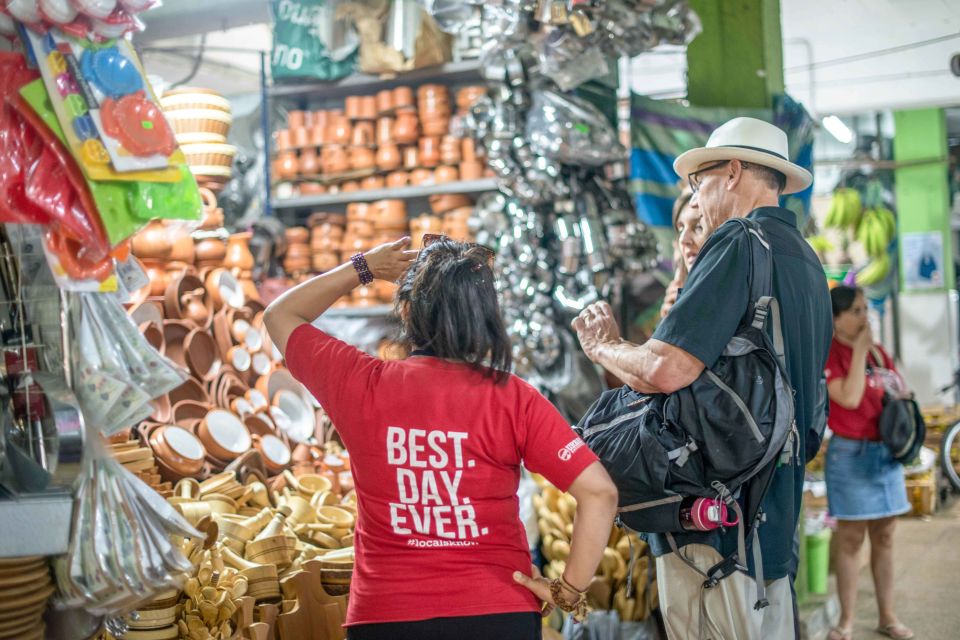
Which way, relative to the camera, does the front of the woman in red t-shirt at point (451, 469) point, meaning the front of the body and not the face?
away from the camera

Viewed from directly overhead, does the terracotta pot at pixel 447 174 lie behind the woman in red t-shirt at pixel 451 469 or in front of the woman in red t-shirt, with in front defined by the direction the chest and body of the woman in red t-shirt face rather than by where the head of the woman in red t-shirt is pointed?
in front

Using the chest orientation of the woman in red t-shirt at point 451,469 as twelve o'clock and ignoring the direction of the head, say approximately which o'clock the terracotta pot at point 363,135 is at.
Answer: The terracotta pot is roughly at 12 o'clock from the woman in red t-shirt.

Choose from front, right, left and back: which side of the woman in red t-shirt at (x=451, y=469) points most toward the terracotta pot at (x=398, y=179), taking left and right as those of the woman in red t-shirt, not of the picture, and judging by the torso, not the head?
front

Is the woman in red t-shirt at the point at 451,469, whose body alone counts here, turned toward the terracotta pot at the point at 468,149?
yes

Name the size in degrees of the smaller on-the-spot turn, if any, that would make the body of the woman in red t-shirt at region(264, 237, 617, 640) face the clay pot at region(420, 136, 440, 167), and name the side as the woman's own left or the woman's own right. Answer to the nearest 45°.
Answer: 0° — they already face it

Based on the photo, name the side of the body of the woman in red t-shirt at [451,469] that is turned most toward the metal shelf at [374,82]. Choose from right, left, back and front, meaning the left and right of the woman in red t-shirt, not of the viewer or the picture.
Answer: front

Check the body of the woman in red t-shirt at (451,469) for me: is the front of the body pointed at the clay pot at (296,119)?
yes

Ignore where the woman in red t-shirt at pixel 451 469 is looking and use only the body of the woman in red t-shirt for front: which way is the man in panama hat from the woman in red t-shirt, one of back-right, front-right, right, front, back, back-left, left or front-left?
front-right

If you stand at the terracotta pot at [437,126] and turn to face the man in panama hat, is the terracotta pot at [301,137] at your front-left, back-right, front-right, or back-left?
back-right

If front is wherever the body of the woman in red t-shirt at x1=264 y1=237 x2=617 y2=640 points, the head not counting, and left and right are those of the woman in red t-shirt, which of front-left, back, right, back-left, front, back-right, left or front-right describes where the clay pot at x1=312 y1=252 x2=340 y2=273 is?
front

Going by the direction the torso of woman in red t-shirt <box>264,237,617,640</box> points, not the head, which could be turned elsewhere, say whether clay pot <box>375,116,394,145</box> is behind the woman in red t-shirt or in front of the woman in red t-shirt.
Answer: in front

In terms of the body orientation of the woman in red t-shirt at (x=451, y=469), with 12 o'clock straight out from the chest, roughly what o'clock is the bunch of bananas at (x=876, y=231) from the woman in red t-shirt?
The bunch of bananas is roughly at 1 o'clock from the woman in red t-shirt.

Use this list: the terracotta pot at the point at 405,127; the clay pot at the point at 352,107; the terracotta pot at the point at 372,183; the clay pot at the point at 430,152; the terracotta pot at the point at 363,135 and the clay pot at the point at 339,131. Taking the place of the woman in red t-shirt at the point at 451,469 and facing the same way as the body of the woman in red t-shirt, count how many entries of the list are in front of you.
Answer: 6

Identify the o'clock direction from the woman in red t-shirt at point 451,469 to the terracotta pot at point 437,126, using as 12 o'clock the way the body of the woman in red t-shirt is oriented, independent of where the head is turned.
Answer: The terracotta pot is roughly at 12 o'clock from the woman in red t-shirt.

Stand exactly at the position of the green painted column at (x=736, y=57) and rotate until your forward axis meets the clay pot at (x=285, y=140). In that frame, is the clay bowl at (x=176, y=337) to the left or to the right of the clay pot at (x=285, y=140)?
left

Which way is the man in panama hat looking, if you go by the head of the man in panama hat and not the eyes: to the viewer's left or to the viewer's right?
to the viewer's left
